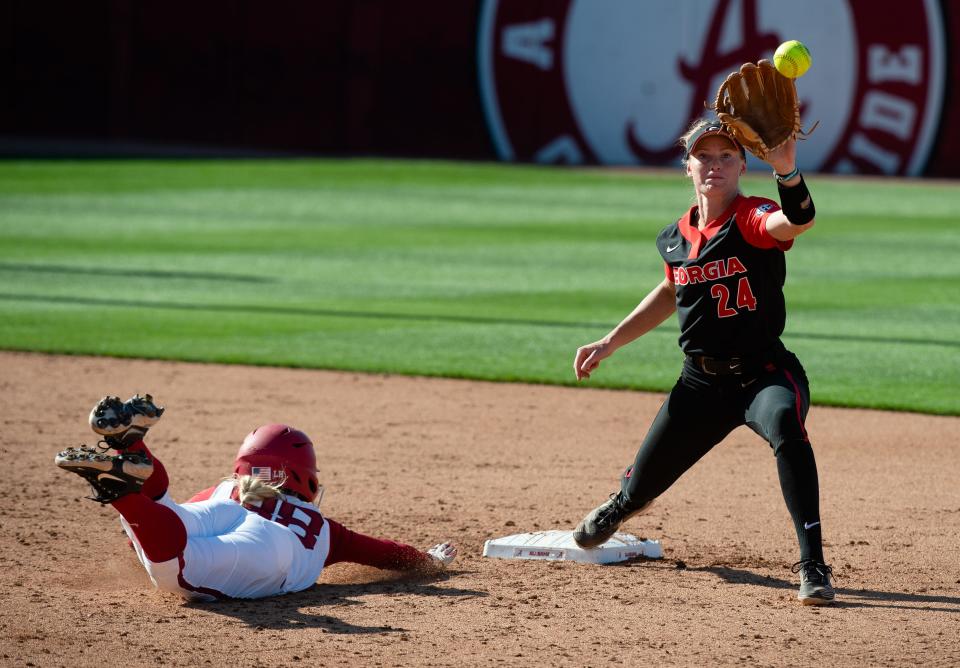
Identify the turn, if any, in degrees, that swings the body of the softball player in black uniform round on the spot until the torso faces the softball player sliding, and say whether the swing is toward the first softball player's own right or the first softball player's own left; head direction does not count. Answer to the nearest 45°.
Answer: approximately 90° to the first softball player's own right

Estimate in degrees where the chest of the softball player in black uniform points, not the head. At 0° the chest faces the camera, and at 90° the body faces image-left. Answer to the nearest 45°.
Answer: approximately 0°
